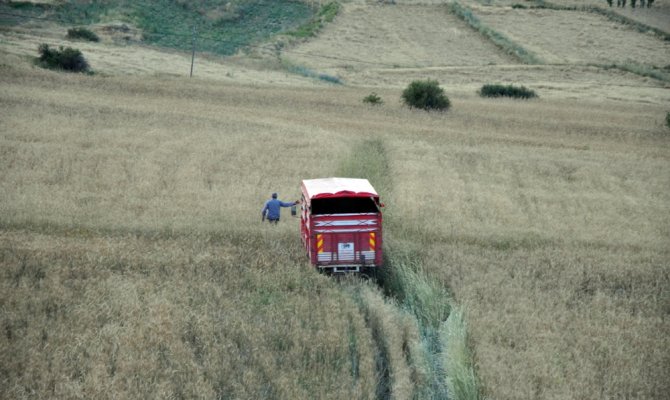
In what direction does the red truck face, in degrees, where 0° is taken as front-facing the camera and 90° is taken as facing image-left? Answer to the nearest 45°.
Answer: approximately 180°

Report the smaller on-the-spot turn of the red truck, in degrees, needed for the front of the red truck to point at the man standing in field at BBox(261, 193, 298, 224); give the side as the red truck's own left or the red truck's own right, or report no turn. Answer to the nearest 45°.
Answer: approximately 45° to the red truck's own left

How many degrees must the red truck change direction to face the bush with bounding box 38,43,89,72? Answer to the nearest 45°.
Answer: approximately 45° to its left

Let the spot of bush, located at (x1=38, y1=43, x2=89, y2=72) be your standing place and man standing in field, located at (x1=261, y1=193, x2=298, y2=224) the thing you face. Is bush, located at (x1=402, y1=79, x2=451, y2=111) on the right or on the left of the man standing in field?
left

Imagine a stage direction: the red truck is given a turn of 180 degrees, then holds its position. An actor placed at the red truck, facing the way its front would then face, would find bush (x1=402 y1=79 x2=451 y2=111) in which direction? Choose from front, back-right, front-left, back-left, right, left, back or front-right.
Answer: back
